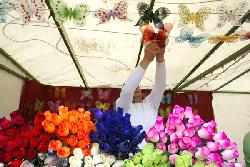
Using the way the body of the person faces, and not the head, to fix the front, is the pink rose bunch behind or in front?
in front

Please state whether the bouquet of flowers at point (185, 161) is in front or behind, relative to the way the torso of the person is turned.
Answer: in front

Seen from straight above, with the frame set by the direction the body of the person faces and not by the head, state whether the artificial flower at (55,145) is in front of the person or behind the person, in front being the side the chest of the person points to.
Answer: in front

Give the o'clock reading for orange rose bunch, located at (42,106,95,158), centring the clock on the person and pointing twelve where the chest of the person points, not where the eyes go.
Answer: The orange rose bunch is roughly at 1 o'clock from the person.

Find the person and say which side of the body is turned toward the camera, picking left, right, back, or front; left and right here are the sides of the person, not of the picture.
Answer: front

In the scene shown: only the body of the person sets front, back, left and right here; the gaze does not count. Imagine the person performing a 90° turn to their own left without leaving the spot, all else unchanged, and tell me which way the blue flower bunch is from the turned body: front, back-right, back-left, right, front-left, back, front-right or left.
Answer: right

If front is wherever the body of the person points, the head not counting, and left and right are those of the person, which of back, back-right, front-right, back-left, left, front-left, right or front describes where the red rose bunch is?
front-right

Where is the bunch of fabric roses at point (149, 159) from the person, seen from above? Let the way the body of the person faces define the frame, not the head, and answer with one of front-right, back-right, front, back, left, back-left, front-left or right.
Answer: front
